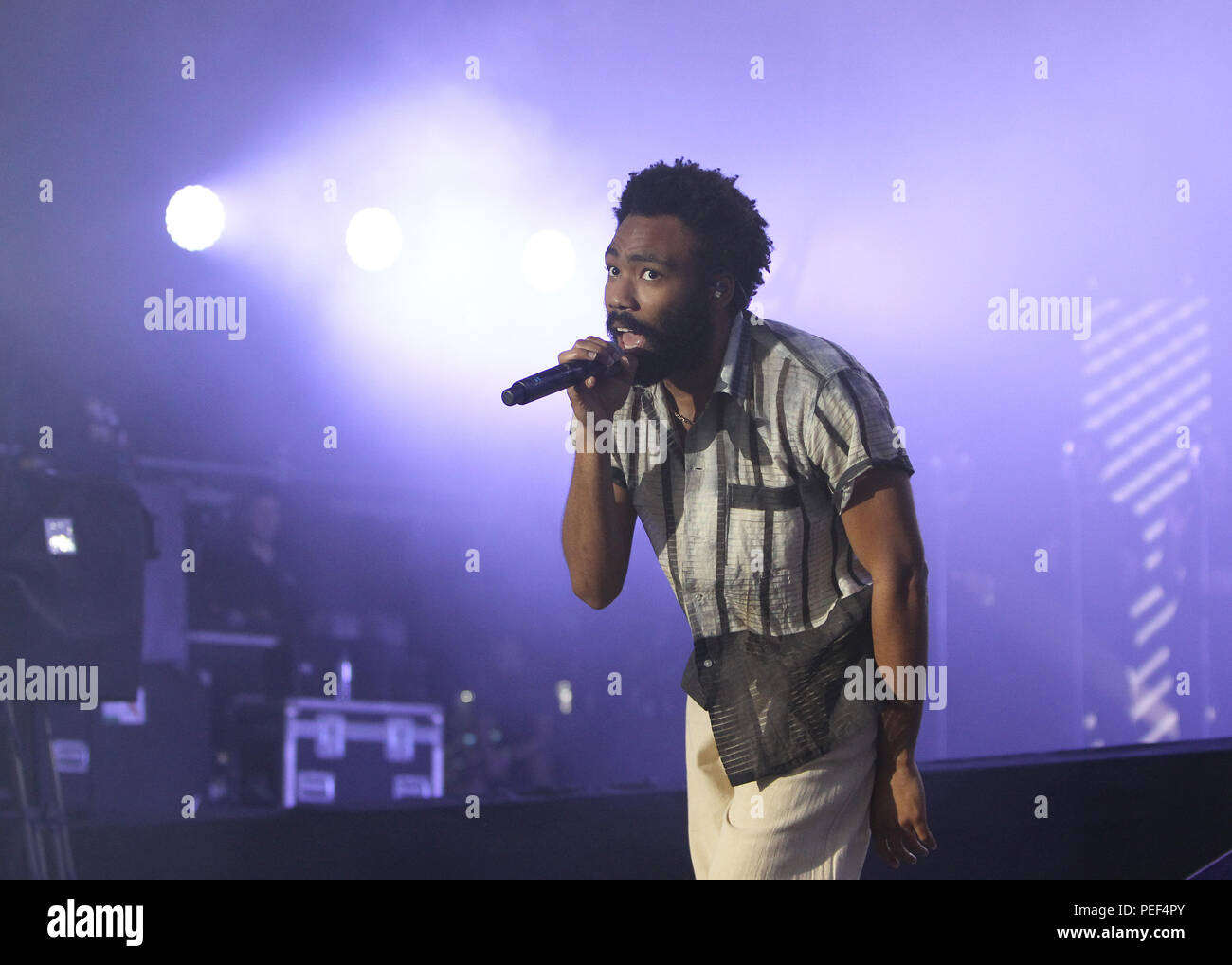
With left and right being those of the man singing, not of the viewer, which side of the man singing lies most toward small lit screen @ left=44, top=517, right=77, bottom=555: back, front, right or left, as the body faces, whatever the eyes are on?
right

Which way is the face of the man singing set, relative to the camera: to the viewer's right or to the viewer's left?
to the viewer's left

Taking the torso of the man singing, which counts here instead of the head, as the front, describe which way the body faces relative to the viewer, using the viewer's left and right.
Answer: facing the viewer and to the left of the viewer
